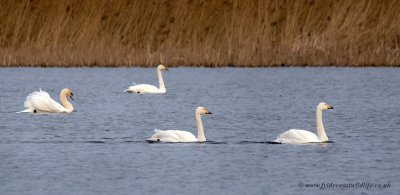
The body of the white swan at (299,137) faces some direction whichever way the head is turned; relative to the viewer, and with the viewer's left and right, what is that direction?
facing to the right of the viewer

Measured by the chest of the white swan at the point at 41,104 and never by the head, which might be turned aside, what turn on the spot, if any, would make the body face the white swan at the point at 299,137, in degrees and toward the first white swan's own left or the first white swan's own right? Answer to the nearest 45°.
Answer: approximately 45° to the first white swan's own right

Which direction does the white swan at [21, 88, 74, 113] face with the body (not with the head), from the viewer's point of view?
to the viewer's right

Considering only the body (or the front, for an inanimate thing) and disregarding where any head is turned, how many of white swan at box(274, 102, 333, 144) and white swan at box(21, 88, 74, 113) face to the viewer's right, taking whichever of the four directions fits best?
2
